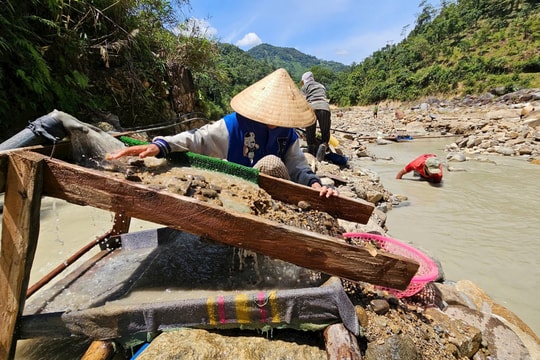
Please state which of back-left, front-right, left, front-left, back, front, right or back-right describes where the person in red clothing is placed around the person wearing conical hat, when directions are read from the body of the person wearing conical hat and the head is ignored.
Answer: back-left

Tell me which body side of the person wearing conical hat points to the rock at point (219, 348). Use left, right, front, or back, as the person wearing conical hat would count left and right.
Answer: front

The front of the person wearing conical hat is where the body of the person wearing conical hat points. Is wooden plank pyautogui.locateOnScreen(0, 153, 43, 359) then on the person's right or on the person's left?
on the person's right

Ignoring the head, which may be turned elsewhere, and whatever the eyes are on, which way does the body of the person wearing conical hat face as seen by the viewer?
toward the camera

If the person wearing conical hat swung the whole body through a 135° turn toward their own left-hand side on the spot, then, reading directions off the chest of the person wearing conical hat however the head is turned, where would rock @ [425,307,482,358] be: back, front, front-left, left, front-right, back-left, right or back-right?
right

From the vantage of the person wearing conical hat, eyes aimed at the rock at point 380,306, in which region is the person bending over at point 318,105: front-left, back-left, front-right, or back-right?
back-left

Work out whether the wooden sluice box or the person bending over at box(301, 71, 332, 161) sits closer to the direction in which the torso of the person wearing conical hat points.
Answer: the wooden sluice box

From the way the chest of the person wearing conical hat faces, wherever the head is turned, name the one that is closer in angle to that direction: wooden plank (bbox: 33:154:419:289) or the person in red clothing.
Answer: the wooden plank

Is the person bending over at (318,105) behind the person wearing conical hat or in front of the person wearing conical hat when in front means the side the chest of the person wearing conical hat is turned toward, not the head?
behind

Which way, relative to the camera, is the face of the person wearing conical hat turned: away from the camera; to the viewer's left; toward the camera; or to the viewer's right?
toward the camera

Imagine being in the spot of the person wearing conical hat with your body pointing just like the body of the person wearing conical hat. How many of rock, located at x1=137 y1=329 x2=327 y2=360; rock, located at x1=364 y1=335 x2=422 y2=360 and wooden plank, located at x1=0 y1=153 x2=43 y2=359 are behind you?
0

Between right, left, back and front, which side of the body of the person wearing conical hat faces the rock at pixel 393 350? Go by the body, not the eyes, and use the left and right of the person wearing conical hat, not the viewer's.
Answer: front
